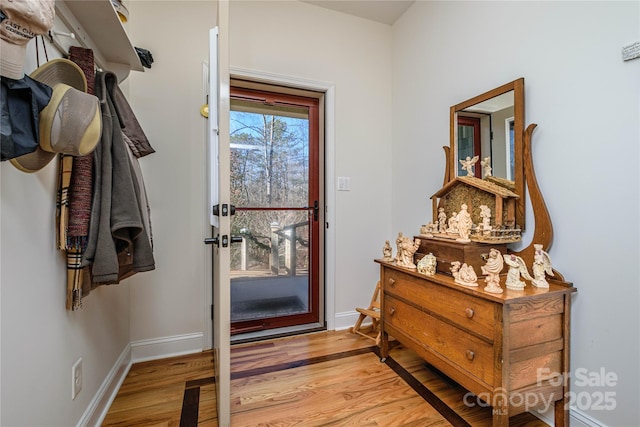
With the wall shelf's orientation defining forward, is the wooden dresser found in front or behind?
in front

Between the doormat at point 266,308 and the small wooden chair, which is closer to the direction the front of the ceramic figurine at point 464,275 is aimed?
the doormat

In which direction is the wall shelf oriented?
to the viewer's right

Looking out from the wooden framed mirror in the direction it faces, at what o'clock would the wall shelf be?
The wall shelf is roughly at 12 o'clock from the wooden framed mirror.

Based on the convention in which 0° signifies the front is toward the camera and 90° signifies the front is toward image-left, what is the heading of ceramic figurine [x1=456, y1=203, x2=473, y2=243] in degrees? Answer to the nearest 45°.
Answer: approximately 45°

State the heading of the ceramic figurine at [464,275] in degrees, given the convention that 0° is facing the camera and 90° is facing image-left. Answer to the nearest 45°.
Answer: approximately 90°
